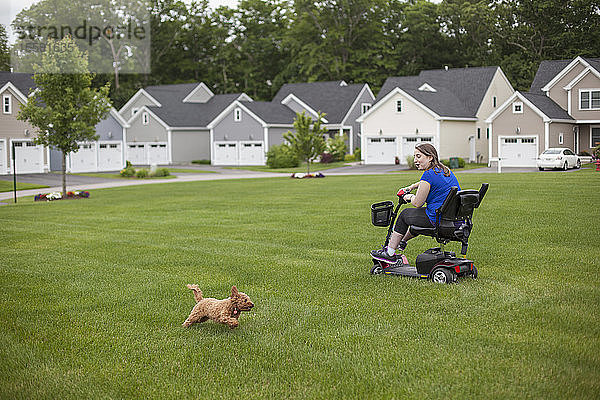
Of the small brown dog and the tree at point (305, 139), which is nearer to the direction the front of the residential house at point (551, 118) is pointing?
the small brown dog

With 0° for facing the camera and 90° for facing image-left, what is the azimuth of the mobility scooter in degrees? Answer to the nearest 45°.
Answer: approximately 135°

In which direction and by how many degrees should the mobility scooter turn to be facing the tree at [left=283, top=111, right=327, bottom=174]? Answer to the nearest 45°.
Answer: approximately 45° to its right

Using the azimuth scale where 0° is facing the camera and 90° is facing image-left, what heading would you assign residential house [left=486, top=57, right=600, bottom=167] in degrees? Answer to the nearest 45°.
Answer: approximately 0°

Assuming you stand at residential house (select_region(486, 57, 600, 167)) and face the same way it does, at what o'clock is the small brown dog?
The small brown dog is roughly at 12 o'clock from the residential house.
